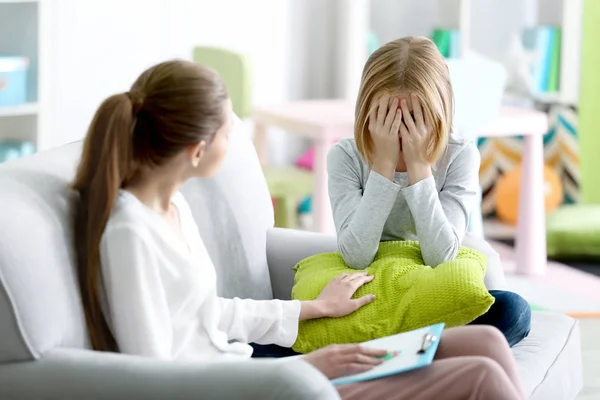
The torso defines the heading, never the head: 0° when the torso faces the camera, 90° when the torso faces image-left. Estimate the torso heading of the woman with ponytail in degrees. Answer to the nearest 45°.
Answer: approximately 270°

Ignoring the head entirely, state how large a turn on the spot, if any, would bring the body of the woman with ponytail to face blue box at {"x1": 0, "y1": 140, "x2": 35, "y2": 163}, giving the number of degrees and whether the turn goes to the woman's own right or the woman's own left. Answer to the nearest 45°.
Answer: approximately 90° to the woman's own left

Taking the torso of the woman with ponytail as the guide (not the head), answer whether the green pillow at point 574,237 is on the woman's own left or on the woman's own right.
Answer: on the woman's own left

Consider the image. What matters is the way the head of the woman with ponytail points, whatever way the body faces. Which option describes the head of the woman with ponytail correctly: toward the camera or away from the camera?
away from the camera

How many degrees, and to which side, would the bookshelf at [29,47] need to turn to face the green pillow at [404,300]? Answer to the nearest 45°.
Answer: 0° — it already faces it

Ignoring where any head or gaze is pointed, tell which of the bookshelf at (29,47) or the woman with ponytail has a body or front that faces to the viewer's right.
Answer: the woman with ponytail

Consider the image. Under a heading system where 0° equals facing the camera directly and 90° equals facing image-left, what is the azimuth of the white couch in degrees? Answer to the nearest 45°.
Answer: approximately 315°

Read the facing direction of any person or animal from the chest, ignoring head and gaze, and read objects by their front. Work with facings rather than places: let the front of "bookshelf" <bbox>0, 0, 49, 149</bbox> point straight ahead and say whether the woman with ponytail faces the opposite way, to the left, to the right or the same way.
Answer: to the left

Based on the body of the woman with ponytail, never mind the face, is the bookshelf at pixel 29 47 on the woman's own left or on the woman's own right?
on the woman's own left

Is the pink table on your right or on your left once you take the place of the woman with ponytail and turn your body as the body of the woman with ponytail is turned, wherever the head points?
on your left

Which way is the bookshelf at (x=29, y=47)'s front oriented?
toward the camera
